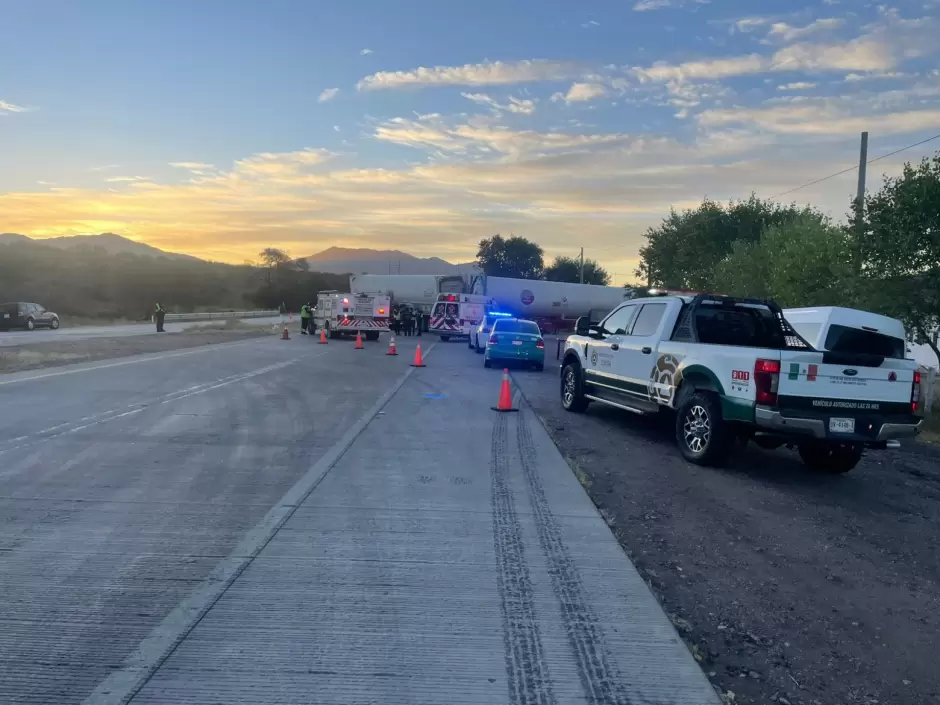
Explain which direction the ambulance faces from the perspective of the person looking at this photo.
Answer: facing away from the viewer and to the right of the viewer

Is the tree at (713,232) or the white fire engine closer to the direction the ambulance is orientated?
the tree

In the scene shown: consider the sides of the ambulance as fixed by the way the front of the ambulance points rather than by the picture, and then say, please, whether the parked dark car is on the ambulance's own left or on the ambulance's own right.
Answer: on the ambulance's own left

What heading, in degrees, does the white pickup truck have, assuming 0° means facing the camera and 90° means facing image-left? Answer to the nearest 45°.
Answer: approximately 135°

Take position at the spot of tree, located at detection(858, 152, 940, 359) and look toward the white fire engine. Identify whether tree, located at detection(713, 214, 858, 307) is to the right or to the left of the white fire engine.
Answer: right

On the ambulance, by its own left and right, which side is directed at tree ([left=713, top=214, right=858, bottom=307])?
right

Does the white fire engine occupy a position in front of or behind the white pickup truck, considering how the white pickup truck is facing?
in front

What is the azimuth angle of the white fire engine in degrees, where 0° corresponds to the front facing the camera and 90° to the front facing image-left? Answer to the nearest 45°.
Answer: approximately 135°

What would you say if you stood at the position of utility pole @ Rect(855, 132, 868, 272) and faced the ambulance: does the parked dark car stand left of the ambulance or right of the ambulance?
left

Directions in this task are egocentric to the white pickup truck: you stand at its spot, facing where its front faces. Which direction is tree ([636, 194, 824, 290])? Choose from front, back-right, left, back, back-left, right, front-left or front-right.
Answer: front-right
